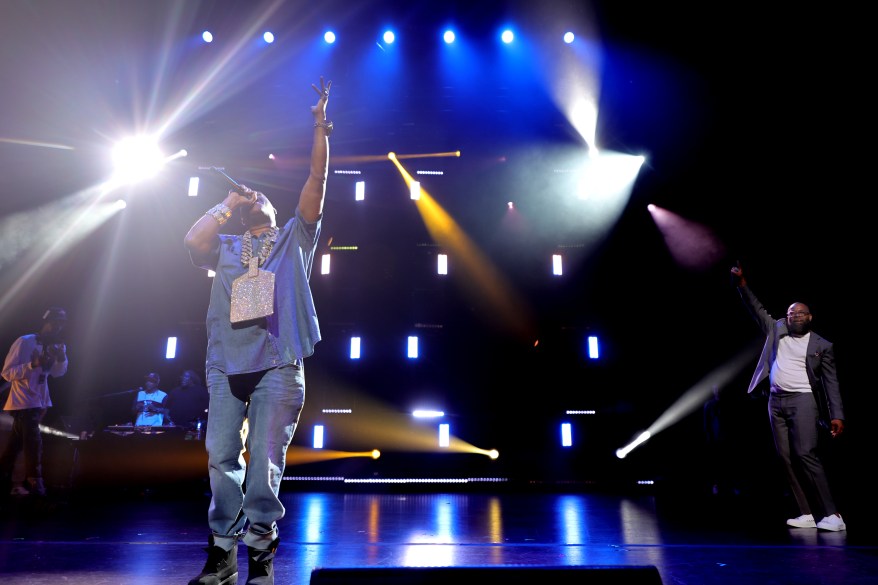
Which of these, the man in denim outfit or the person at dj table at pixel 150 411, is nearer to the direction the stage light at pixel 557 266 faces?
the man in denim outfit

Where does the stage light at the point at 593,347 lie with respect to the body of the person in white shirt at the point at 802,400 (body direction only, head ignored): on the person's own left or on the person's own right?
on the person's own right

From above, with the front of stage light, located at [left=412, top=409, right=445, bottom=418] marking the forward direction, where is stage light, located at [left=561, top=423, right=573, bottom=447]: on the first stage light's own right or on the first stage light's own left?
on the first stage light's own left

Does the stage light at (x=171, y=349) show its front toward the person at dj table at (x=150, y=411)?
yes

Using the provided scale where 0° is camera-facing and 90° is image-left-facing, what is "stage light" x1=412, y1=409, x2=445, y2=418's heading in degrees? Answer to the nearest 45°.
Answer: approximately 0°

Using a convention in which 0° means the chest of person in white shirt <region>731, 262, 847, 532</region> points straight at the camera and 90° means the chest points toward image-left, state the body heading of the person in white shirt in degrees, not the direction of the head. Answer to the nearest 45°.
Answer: approximately 45°

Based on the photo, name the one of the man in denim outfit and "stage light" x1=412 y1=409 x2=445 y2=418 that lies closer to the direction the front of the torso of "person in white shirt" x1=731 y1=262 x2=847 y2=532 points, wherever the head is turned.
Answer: the man in denim outfit

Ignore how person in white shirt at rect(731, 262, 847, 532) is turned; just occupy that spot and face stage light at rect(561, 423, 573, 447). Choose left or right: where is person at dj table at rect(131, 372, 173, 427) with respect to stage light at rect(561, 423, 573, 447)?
left

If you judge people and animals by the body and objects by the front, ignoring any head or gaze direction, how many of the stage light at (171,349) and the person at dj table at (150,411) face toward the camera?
2

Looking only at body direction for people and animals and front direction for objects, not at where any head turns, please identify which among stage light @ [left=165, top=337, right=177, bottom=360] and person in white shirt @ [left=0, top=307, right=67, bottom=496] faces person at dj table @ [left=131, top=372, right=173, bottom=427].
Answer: the stage light

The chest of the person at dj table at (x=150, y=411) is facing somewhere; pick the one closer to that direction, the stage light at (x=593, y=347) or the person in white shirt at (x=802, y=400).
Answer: the person in white shirt
